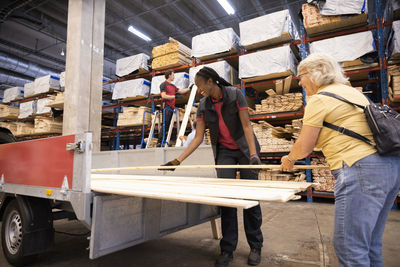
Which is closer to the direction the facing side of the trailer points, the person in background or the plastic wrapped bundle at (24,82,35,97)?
the plastic wrapped bundle

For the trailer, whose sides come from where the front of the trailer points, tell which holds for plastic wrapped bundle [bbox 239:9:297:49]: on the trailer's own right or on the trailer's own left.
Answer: on the trailer's own right

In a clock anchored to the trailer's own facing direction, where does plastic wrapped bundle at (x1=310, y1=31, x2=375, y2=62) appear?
The plastic wrapped bundle is roughly at 4 o'clock from the trailer.

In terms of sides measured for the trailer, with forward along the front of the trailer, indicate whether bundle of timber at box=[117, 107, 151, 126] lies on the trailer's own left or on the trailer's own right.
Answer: on the trailer's own right

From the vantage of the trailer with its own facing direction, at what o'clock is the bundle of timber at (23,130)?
The bundle of timber is roughly at 1 o'clock from the trailer.

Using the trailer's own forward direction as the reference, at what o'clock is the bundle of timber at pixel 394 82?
The bundle of timber is roughly at 4 o'clock from the trailer.

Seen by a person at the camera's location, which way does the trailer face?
facing away from the viewer and to the left of the viewer

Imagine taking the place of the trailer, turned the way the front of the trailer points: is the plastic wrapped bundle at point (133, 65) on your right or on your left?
on your right

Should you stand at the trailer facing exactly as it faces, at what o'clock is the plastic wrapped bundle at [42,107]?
The plastic wrapped bundle is roughly at 1 o'clock from the trailer.

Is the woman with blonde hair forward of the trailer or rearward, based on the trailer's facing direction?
rearward

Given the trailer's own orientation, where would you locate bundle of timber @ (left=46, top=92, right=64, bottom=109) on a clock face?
The bundle of timber is roughly at 1 o'clock from the trailer.

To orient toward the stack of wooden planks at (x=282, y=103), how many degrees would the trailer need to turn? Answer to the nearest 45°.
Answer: approximately 90° to its right
